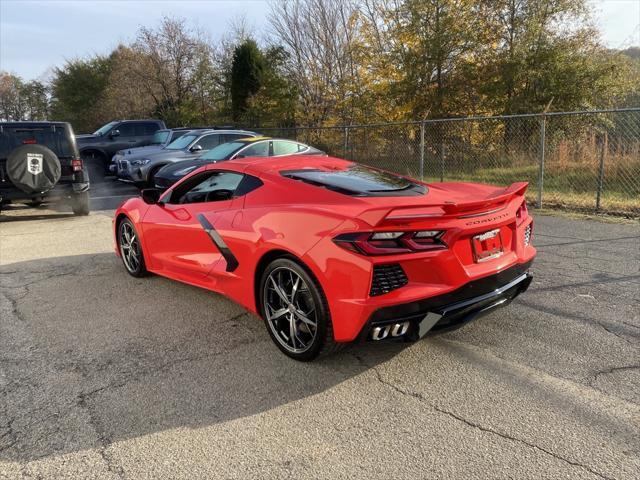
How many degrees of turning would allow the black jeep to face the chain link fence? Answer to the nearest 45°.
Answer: approximately 90° to its right

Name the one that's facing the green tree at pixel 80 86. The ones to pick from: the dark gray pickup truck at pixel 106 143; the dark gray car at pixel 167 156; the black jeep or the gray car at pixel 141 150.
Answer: the black jeep

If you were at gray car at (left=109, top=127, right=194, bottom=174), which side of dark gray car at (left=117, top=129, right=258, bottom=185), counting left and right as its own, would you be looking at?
right

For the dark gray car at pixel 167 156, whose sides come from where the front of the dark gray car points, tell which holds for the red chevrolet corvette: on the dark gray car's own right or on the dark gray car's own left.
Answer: on the dark gray car's own left

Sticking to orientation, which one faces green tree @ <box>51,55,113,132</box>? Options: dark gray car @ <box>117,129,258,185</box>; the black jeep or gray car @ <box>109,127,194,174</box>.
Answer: the black jeep

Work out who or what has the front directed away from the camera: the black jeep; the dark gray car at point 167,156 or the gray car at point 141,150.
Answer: the black jeep

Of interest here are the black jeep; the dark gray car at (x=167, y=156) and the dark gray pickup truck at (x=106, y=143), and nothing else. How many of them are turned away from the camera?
1

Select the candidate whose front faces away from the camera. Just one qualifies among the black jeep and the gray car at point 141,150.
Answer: the black jeep

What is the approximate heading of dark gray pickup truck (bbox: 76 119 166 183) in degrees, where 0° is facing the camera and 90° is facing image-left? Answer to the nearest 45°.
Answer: approximately 45°

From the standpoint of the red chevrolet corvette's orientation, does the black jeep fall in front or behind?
in front

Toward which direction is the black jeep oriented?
away from the camera

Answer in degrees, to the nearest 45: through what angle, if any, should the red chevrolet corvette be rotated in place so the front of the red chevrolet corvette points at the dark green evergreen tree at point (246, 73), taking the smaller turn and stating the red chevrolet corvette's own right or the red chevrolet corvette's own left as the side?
approximately 45° to the red chevrolet corvette's own right

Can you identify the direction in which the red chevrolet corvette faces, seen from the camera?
facing away from the viewer and to the left of the viewer
